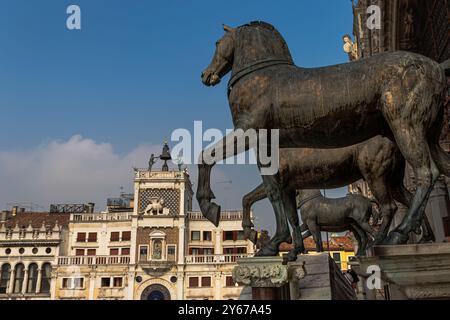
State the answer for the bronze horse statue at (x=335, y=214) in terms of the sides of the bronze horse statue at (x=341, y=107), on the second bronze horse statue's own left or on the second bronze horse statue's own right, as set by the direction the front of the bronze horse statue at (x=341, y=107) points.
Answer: on the second bronze horse statue's own right

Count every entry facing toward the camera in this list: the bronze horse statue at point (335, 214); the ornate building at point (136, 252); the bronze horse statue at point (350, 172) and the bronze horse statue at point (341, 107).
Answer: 1

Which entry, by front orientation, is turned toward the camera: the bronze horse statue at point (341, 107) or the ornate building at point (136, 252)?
the ornate building

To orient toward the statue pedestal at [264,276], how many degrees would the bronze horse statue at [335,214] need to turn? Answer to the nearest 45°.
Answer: approximately 90° to its left

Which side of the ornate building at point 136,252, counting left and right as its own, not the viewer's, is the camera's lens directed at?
front

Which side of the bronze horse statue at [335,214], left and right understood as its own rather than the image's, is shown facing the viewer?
left

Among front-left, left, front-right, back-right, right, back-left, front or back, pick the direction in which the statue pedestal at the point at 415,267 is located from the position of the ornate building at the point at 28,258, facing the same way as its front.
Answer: front

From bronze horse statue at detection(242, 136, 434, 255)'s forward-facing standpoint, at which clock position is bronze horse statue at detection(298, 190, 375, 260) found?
bronze horse statue at detection(298, 190, 375, 260) is roughly at 3 o'clock from bronze horse statue at detection(242, 136, 434, 255).

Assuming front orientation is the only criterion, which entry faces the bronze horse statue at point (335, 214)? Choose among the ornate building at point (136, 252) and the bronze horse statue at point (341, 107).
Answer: the ornate building

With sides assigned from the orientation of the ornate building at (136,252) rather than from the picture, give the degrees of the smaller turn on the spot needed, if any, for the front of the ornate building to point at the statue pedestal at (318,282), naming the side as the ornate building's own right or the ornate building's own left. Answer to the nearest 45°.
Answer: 0° — it already faces it

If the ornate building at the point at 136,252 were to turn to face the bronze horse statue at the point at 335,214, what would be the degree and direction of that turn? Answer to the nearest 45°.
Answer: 0° — it already faces it

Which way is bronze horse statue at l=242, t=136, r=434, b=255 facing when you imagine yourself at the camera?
facing to the left of the viewer

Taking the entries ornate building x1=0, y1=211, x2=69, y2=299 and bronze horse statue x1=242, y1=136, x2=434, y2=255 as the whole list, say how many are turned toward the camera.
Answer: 1

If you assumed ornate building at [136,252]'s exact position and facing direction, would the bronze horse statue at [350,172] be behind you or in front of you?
in front

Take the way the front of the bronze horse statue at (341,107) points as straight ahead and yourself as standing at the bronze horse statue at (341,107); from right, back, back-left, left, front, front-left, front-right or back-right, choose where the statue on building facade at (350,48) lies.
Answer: right

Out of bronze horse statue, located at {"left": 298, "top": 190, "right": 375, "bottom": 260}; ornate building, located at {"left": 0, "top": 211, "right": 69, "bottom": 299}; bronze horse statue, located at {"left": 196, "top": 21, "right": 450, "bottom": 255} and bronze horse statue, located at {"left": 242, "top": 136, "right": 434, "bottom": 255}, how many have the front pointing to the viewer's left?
3

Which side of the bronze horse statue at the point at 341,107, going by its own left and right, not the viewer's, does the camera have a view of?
left
